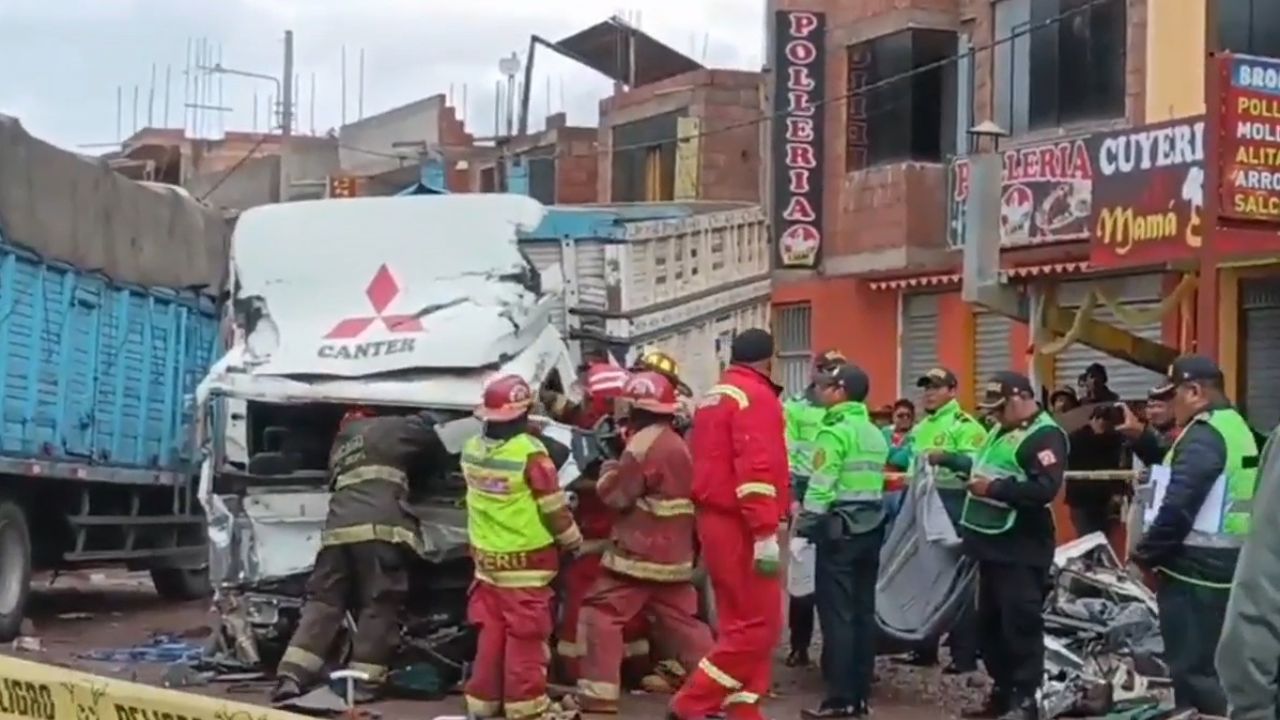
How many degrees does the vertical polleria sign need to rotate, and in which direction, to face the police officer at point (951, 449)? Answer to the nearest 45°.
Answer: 0° — it already faces them

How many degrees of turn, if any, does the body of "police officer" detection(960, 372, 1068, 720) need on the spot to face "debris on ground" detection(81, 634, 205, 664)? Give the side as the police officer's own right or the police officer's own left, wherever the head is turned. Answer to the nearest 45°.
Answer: approximately 45° to the police officer's own right

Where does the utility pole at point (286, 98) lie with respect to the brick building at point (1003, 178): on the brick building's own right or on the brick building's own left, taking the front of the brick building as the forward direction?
on the brick building's own right

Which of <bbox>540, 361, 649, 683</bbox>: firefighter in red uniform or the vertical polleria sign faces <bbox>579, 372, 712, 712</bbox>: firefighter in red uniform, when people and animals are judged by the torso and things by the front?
the vertical polleria sign

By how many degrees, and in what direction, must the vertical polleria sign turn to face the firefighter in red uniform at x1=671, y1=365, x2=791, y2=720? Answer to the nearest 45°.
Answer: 0° — it already faces them

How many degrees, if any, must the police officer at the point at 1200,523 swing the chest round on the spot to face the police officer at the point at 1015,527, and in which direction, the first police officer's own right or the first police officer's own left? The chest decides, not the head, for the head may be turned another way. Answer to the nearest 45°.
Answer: approximately 45° to the first police officer's own right

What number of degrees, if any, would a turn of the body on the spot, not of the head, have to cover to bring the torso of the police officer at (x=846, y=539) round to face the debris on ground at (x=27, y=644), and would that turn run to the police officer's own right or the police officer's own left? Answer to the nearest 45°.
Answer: approximately 45° to the police officer's own left

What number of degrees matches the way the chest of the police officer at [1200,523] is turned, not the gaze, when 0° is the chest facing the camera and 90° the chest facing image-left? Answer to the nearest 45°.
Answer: approximately 90°

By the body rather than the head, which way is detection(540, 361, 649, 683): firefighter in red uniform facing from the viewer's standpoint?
to the viewer's left

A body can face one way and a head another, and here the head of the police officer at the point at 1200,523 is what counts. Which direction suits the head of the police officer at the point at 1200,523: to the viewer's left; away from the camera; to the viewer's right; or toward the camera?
to the viewer's left
